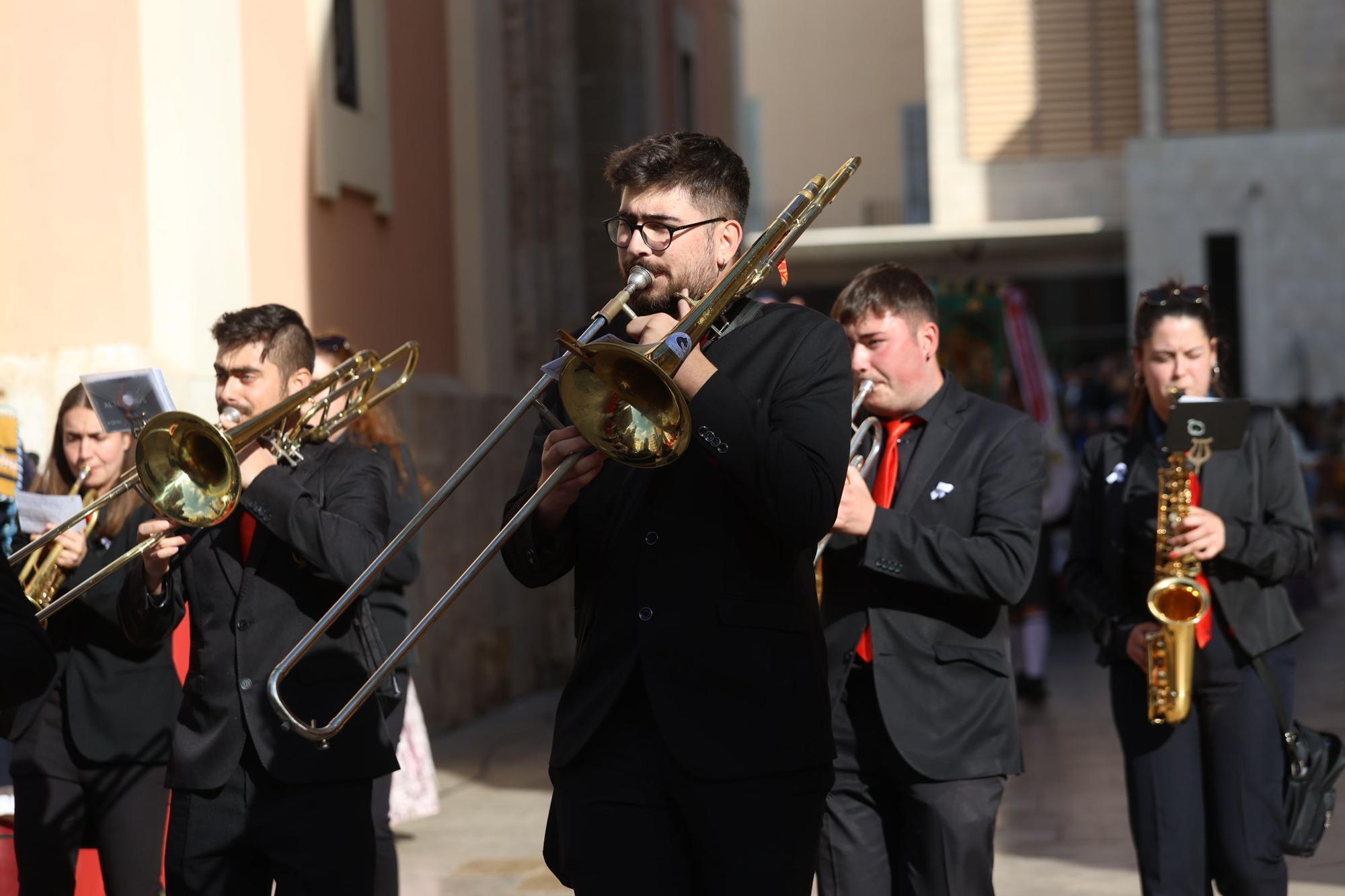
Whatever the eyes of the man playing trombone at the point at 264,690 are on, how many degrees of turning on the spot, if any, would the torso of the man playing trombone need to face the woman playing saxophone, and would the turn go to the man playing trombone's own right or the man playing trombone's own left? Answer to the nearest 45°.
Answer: approximately 135° to the man playing trombone's own left

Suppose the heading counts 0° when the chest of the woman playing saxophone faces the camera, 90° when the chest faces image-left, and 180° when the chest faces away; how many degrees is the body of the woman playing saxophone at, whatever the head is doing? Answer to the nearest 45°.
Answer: approximately 0°

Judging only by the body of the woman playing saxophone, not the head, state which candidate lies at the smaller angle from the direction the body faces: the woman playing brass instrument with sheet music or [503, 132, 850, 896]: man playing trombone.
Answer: the man playing trombone

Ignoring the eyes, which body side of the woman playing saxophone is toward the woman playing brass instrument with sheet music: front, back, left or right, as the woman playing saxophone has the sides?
right

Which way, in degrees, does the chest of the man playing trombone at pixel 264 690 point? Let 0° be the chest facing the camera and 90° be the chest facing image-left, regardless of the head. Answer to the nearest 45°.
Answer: approximately 45°

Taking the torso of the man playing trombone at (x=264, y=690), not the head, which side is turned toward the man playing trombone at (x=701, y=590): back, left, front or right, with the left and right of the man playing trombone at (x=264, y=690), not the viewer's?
left

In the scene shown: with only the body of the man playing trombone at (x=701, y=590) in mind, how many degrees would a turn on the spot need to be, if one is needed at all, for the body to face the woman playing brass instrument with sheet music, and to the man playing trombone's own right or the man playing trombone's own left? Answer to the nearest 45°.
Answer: approximately 90° to the man playing trombone's own right

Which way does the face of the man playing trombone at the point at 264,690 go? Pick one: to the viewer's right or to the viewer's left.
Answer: to the viewer's left

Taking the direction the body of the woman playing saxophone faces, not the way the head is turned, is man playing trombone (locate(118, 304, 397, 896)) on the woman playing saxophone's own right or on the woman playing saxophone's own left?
on the woman playing saxophone's own right
